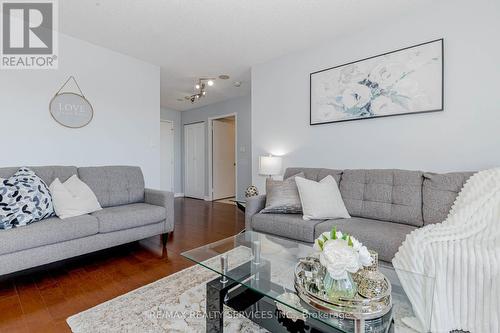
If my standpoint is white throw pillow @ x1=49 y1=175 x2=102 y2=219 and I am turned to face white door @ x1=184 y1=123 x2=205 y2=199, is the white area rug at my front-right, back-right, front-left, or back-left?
back-right

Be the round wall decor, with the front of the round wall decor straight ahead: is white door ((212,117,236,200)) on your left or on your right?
on your left

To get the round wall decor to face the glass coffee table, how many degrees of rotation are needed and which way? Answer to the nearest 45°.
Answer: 0° — it already faces it

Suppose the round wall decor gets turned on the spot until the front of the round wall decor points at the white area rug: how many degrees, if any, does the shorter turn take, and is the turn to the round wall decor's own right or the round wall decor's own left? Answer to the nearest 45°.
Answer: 0° — it already faces it

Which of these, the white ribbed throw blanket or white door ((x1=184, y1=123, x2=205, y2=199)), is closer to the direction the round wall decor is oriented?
the white ribbed throw blanket

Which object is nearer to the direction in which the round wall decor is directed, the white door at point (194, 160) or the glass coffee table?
the glass coffee table

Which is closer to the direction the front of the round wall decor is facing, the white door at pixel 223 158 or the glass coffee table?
the glass coffee table

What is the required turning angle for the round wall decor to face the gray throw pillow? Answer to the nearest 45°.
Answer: approximately 45° to its left

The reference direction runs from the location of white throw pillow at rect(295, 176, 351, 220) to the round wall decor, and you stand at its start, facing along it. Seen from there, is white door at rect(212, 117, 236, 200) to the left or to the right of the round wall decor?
right
